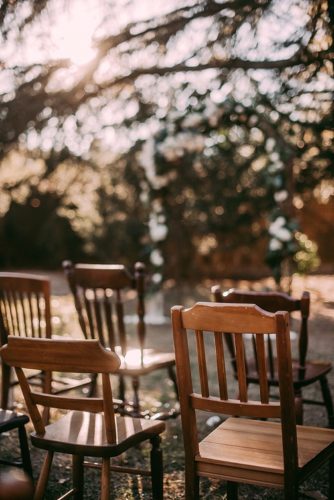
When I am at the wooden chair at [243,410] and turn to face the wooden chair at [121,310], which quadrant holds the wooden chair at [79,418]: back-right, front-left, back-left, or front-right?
front-left

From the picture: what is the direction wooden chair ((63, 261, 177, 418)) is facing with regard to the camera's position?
facing away from the viewer and to the right of the viewer

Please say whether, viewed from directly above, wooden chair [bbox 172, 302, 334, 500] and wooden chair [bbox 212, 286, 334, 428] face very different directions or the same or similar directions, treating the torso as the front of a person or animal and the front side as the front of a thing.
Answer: same or similar directions

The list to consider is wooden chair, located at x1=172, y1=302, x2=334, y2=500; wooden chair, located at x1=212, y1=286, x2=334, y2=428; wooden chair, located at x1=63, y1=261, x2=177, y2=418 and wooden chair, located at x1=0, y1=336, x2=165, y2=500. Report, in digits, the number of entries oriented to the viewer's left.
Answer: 0

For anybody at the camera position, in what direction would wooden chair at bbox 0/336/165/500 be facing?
facing away from the viewer and to the right of the viewer

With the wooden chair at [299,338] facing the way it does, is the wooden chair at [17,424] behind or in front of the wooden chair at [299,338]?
behind

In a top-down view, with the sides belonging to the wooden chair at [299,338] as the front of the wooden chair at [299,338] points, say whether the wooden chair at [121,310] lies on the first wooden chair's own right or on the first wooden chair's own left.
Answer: on the first wooden chair's own left

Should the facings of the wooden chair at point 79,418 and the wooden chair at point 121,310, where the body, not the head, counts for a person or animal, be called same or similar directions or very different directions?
same or similar directions

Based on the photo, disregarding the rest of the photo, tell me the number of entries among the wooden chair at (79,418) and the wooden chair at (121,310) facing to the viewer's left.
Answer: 0

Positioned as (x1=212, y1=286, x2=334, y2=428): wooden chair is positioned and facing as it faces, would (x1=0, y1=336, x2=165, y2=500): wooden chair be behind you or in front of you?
behind

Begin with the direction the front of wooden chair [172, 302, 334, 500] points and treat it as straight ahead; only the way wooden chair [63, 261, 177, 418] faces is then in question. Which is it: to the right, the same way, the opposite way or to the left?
the same way

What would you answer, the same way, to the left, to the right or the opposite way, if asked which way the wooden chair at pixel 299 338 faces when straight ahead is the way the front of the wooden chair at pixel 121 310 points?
the same way

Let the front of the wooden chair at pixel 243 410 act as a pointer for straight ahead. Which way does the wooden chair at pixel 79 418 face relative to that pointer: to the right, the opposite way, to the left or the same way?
the same way
